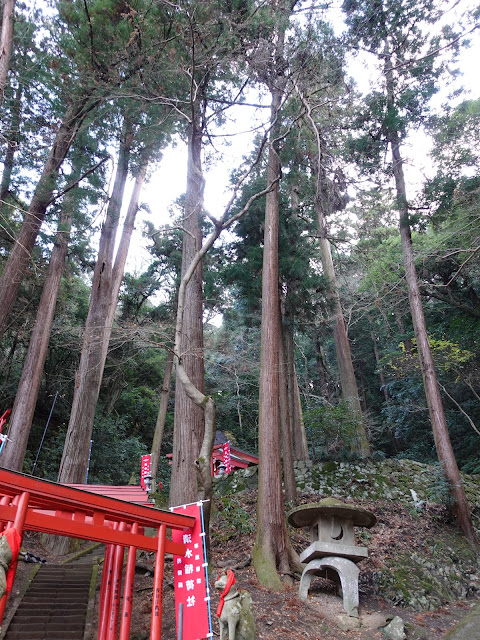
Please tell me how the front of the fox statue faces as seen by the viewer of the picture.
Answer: facing the viewer and to the left of the viewer

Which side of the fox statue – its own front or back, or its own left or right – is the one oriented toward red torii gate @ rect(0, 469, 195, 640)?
front

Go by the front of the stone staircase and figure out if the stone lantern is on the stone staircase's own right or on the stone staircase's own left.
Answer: on the stone staircase's own left

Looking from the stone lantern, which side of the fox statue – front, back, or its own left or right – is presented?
back

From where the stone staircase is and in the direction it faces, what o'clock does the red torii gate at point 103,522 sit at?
The red torii gate is roughly at 12 o'clock from the stone staircase.

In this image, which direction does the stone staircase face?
toward the camera

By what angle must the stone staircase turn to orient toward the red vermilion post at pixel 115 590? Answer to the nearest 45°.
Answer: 0° — it already faces it

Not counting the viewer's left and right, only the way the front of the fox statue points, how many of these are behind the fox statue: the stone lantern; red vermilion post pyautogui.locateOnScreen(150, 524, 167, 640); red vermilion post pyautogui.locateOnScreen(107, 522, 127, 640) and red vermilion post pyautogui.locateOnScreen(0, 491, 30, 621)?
1

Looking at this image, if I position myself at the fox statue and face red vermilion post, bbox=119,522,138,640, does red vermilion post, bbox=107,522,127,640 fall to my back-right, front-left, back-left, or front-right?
front-right

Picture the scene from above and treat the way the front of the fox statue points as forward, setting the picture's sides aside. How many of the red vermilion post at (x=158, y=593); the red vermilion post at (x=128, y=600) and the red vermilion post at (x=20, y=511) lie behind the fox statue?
0

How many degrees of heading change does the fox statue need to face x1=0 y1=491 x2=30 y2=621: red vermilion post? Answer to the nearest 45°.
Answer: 0° — it already faces it

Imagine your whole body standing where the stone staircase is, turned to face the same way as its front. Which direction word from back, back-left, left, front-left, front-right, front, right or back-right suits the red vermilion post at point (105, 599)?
front

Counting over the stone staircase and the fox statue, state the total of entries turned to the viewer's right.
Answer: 0

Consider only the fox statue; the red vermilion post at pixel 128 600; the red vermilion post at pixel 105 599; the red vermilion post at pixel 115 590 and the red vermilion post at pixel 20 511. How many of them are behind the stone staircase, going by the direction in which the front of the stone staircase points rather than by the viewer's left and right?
0
